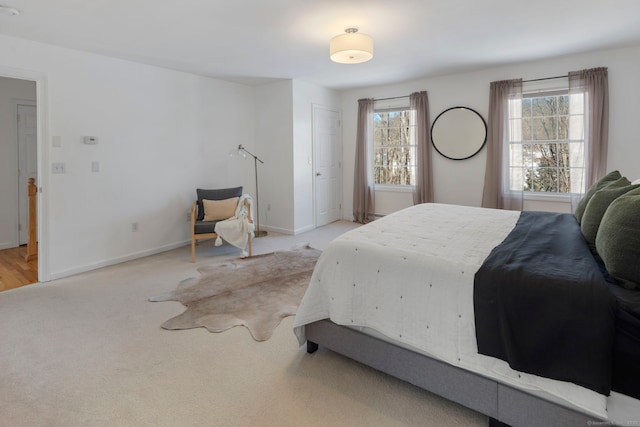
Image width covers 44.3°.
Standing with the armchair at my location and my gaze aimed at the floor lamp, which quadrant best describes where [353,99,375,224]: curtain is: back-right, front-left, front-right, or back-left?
front-right

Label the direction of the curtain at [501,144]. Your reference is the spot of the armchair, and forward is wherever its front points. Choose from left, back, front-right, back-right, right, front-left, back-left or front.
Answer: left

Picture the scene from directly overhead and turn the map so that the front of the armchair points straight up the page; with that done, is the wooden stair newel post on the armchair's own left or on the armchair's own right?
on the armchair's own right

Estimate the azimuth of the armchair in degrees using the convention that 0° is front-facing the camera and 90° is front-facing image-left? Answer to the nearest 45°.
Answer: approximately 0°

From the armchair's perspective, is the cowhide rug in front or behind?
in front

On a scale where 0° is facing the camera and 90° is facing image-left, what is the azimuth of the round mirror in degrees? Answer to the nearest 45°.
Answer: approximately 0°

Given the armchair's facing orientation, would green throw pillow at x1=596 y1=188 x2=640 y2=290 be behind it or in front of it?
in front
